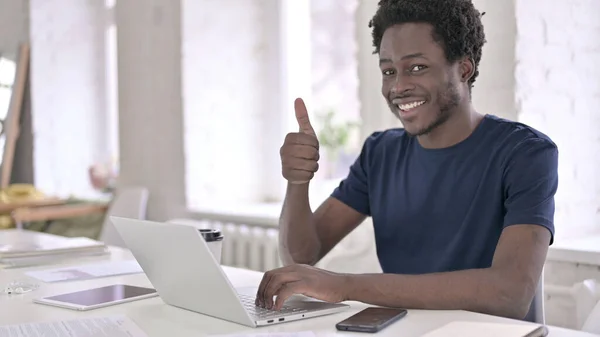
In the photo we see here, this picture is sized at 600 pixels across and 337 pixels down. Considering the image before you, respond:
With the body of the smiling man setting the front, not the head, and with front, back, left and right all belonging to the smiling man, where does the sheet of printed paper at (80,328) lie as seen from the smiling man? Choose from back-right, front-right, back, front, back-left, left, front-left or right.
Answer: front

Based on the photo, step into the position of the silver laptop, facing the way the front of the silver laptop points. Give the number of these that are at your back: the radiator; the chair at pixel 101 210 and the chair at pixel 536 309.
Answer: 0

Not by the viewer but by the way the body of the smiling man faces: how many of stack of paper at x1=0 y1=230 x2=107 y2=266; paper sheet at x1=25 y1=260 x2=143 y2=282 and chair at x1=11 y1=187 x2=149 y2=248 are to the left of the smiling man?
0

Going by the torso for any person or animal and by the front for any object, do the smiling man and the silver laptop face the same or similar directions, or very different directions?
very different directions

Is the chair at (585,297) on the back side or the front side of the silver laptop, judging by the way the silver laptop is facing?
on the front side

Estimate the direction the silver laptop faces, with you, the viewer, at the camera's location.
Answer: facing away from the viewer and to the right of the viewer

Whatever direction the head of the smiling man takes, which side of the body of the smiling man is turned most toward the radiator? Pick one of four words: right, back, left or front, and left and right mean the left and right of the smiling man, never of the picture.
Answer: right

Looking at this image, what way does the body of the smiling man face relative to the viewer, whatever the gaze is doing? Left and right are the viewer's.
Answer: facing the viewer and to the left of the viewer

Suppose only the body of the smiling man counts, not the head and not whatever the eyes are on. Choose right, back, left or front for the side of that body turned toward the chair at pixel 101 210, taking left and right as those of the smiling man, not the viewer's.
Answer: right
